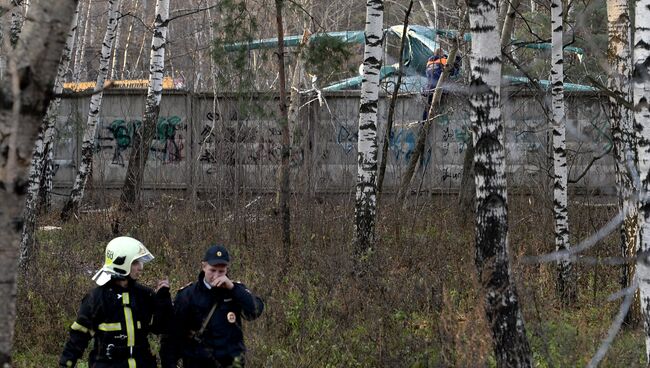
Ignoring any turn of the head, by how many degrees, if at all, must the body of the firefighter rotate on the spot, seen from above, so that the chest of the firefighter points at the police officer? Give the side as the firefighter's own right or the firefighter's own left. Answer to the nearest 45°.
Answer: approximately 45° to the firefighter's own left

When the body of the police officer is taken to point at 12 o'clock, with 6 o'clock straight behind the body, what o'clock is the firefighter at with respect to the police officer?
The firefighter is roughly at 3 o'clock from the police officer.

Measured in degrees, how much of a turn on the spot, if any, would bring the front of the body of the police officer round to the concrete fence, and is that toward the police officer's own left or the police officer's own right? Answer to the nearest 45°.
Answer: approximately 180°

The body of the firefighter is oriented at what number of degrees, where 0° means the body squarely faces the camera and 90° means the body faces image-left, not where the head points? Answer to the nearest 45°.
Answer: approximately 315°
